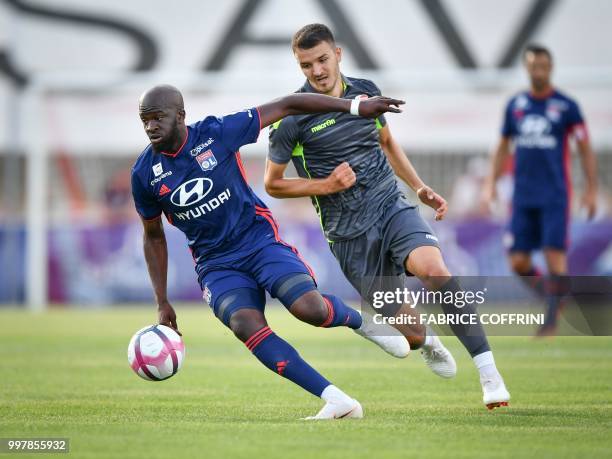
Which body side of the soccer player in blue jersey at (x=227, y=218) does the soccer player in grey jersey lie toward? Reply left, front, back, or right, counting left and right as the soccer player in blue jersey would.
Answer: back

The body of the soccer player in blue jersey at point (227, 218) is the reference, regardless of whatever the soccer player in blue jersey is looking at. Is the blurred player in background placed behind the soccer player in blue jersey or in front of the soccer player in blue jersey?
behind

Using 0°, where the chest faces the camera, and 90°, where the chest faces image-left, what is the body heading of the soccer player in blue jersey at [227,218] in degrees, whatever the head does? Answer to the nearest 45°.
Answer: approximately 45°
